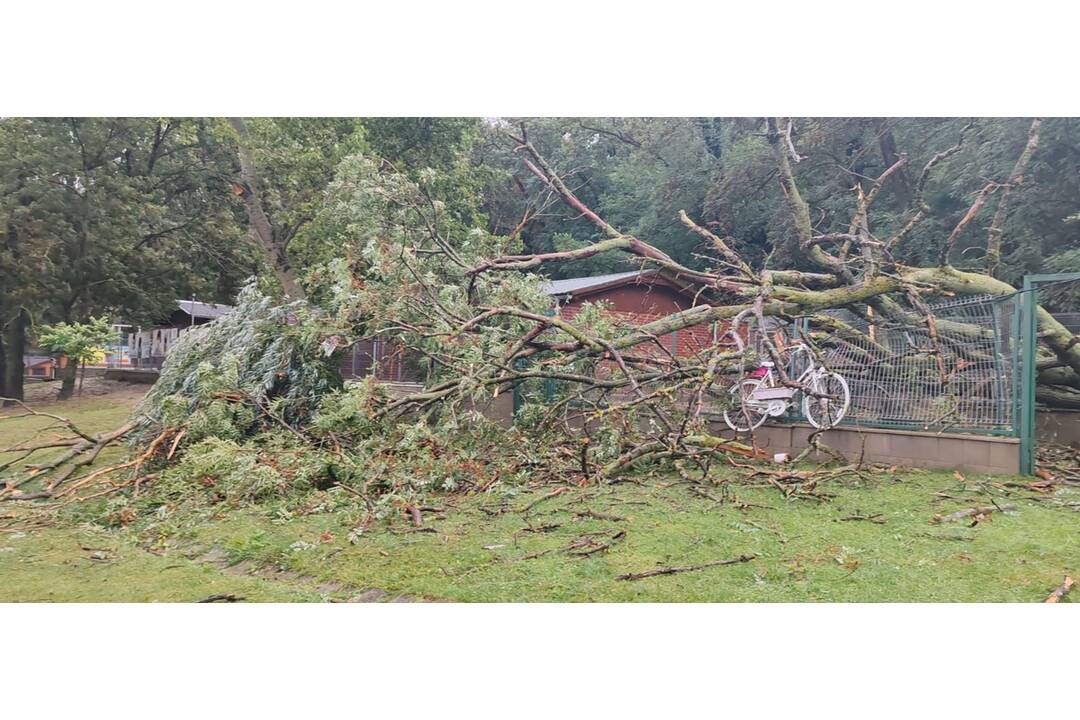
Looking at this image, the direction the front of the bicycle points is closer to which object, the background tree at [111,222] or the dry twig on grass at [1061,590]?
the dry twig on grass

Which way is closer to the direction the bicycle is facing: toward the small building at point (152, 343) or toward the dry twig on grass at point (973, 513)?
the dry twig on grass

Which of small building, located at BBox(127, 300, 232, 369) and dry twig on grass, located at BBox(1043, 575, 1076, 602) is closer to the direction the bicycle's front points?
the dry twig on grass

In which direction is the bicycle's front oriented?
to the viewer's right

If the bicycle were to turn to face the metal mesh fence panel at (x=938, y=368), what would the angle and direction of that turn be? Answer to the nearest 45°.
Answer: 0° — it already faces it

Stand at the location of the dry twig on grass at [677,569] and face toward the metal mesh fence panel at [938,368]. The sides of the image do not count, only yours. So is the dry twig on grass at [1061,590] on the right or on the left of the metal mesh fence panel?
right

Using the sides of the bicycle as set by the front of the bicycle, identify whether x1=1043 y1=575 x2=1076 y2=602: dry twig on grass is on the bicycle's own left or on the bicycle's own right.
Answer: on the bicycle's own right

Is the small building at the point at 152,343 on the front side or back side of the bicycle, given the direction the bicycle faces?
on the back side

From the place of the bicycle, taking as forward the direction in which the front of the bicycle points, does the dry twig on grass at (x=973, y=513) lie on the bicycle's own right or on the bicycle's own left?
on the bicycle's own right

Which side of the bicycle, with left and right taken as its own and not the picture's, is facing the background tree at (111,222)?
back

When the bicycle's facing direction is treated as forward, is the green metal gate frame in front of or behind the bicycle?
in front

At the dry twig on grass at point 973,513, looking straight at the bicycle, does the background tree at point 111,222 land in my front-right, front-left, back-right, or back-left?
front-left

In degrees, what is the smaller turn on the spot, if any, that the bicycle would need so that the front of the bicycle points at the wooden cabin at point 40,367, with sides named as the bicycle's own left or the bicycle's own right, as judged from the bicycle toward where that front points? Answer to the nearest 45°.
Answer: approximately 180°

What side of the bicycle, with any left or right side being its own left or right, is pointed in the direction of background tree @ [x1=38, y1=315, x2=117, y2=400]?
back
